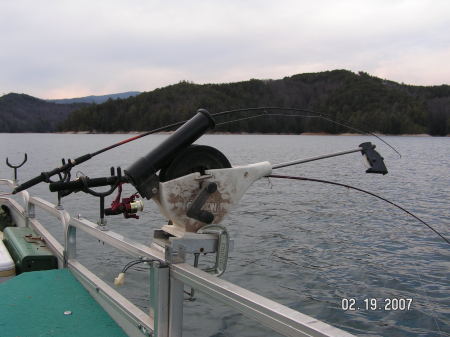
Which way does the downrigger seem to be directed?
to the viewer's right
